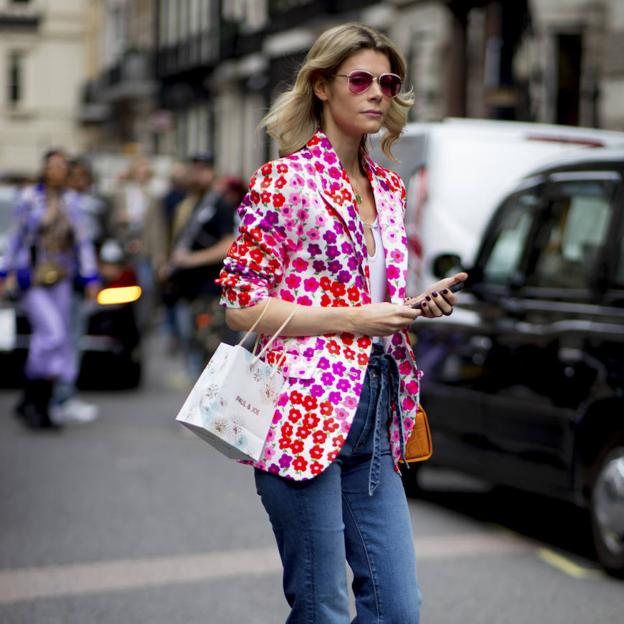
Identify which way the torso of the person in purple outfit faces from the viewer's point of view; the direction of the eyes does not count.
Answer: toward the camera

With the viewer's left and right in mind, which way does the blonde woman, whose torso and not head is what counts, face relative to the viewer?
facing the viewer and to the right of the viewer

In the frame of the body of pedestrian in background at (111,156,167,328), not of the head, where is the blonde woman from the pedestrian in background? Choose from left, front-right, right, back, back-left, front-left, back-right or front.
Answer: front

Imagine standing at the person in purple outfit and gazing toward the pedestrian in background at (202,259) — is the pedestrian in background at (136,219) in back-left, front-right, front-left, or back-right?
front-left

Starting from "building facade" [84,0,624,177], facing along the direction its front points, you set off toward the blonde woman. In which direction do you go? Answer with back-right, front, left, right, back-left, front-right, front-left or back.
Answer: front-left

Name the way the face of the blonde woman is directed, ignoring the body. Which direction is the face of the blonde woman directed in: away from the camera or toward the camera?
toward the camera

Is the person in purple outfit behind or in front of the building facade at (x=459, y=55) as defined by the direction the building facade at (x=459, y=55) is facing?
in front
